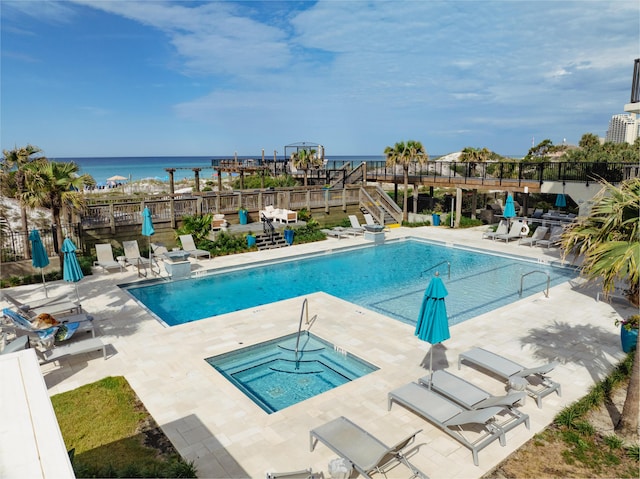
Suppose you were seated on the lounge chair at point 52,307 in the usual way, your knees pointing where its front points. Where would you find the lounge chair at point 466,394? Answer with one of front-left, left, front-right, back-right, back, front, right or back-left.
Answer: front-right

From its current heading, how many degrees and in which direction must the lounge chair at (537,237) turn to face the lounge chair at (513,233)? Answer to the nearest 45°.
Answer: approximately 90° to its right

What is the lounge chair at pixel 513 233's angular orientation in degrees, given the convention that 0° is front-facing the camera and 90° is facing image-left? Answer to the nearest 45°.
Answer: approximately 45°

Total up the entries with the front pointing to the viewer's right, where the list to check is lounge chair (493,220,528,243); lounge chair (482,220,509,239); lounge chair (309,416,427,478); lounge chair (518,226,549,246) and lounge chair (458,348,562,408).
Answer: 0

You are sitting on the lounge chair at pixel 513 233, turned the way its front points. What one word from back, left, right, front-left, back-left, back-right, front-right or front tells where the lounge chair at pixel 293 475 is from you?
front-left

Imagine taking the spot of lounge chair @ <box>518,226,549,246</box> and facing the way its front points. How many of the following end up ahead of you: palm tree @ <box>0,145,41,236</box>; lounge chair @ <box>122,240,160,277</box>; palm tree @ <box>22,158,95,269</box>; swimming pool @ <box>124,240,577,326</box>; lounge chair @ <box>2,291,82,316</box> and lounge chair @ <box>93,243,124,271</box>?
6

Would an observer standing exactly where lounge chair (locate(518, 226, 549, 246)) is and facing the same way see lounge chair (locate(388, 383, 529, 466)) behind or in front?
in front

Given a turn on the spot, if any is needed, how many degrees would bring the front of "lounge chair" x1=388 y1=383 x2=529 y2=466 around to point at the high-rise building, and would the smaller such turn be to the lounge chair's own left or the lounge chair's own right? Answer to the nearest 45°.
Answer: approximately 45° to the lounge chair's own right

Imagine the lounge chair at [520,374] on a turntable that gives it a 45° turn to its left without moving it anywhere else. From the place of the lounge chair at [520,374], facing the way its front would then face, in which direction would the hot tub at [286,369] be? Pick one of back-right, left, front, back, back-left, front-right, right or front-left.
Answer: front

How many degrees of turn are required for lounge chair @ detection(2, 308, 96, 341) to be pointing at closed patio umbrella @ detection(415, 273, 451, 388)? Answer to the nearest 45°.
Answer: approximately 45° to its right

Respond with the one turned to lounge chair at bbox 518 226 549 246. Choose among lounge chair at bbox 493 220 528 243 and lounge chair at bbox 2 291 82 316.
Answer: lounge chair at bbox 2 291 82 316

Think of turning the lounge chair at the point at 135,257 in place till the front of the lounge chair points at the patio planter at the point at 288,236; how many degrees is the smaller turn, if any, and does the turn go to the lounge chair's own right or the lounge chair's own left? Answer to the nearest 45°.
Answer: approximately 45° to the lounge chair's own left

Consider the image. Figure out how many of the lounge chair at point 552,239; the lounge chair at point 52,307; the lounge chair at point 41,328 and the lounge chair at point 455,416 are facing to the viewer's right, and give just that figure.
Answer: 2

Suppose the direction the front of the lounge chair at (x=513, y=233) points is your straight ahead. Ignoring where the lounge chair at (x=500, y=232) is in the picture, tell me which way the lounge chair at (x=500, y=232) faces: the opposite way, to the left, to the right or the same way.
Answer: the same way

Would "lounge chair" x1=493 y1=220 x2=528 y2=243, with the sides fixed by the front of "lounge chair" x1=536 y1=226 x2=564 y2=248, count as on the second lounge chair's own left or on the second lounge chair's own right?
on the second lounge chair's own right

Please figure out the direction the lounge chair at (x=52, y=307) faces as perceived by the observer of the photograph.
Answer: facing to the right of the viewer

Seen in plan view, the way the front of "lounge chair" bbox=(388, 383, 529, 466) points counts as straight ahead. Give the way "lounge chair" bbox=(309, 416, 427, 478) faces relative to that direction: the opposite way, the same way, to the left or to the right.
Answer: the same way

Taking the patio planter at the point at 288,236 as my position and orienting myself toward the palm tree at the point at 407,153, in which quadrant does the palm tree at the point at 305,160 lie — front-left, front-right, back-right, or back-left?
front-left

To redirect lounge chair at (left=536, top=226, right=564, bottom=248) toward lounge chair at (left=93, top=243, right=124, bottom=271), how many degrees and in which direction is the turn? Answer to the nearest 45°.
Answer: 0° — it already faces it
